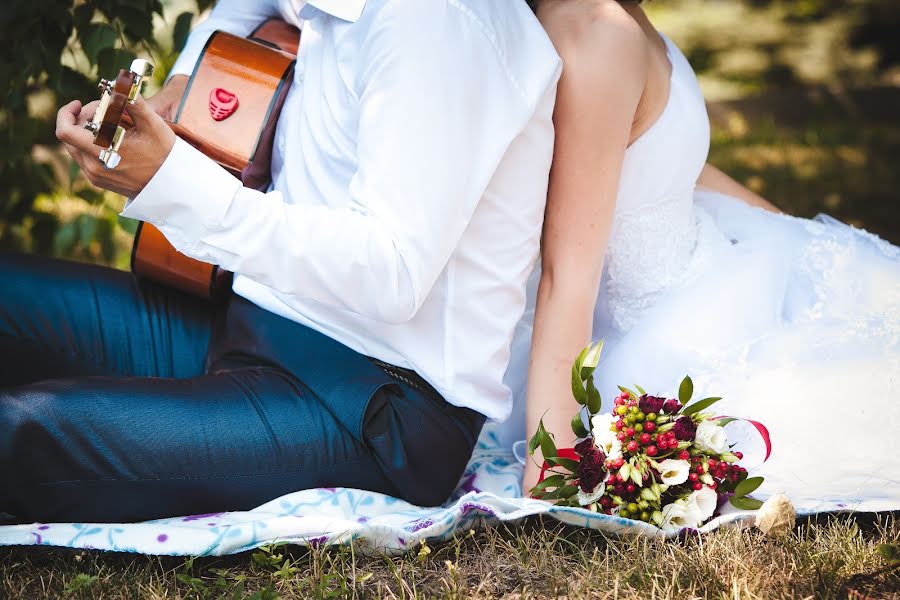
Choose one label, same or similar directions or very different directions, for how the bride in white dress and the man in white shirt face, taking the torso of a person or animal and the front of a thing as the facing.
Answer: very different directions

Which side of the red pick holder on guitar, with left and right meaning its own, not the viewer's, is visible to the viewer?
front

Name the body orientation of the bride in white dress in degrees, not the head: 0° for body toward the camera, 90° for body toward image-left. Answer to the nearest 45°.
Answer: approximately 270°

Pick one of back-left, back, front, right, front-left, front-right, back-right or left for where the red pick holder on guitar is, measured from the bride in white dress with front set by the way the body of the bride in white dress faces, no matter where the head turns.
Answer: back

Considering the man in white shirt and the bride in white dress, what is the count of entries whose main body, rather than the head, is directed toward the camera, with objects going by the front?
0

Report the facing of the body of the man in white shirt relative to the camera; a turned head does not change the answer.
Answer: to the viewer's left

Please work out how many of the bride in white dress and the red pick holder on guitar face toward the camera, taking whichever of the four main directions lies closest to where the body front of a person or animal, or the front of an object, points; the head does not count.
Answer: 1
